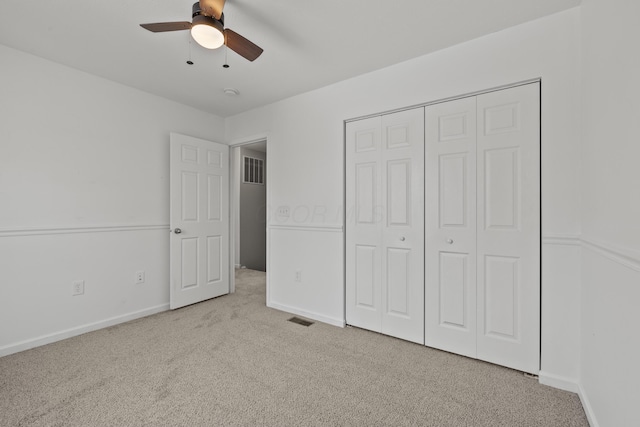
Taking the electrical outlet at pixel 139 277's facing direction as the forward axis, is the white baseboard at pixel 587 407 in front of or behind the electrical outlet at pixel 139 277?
in front

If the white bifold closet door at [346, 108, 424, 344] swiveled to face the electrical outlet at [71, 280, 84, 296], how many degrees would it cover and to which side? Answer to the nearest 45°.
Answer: approximately 45° to its right

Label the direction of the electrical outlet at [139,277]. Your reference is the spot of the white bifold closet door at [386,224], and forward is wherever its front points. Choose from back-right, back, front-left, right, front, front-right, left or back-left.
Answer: front-right

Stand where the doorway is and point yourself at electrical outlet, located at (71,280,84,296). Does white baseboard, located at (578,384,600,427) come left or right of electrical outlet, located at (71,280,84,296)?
left

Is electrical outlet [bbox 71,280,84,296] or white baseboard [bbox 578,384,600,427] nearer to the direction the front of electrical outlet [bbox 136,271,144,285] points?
the white baseboard

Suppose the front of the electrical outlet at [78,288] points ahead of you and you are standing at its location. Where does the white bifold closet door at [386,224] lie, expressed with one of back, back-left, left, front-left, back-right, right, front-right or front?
front-left

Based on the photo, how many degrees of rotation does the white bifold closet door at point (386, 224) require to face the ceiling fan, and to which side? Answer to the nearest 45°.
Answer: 0° — it already faces it

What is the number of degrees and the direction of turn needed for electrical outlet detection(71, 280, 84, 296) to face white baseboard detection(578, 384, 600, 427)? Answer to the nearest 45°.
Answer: approximately 45° to its left

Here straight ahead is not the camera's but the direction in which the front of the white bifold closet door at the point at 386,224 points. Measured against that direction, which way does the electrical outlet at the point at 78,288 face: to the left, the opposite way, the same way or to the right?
to the left
